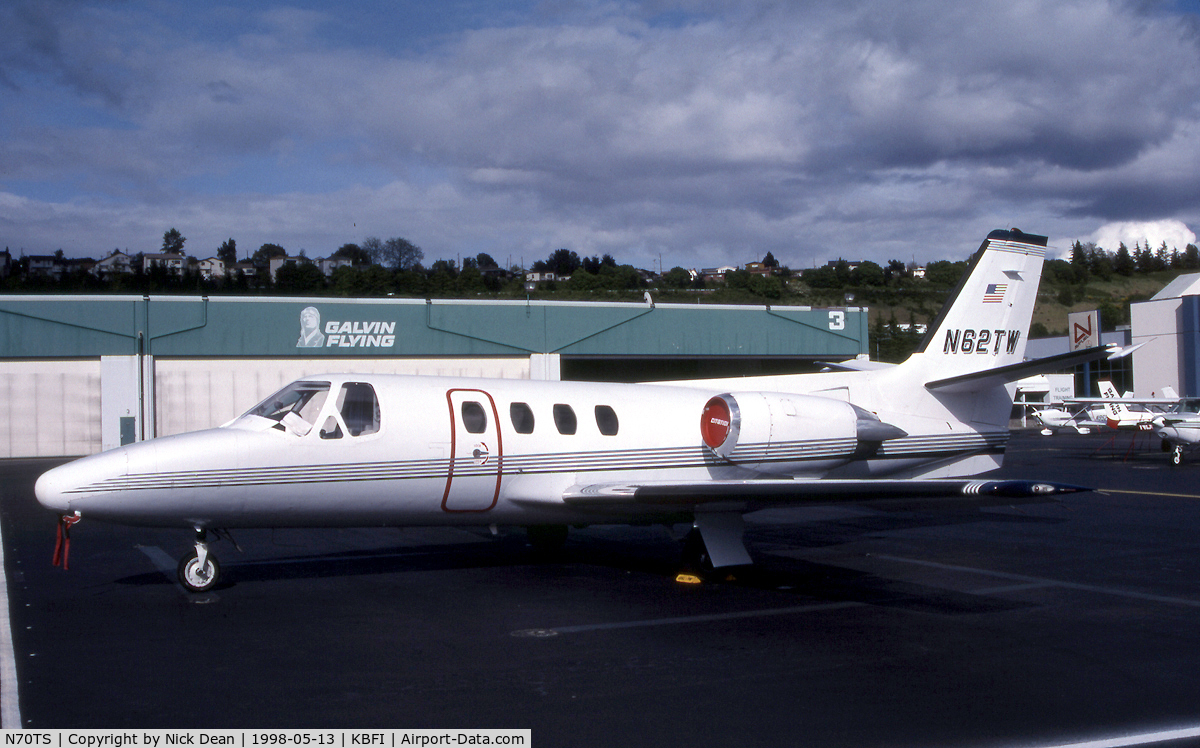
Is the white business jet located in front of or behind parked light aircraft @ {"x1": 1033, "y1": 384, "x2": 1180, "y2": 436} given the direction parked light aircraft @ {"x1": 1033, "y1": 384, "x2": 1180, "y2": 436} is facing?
in front

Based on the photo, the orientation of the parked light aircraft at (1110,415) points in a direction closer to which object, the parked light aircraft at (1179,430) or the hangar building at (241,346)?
the hangar building
